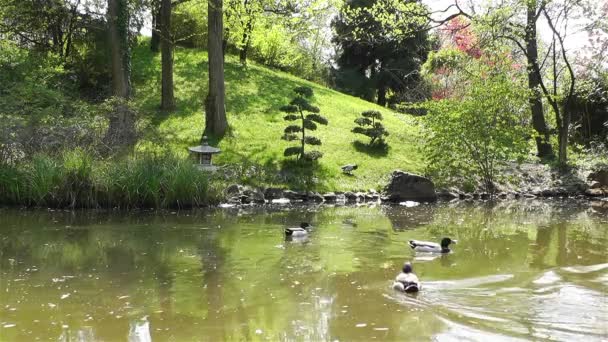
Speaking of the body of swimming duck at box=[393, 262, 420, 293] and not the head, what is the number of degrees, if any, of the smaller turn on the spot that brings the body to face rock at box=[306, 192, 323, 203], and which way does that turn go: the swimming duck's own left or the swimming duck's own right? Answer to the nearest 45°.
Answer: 0° — it already faces it

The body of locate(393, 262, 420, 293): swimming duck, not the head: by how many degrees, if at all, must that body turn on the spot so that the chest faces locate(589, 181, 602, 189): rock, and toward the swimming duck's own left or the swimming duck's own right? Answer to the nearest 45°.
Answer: approximately 45° to the swimming duck's own right

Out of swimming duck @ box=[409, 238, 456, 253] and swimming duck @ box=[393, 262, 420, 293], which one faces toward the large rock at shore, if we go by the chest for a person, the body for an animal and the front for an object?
swimming duck @ box=[393, 262, 420, 293]

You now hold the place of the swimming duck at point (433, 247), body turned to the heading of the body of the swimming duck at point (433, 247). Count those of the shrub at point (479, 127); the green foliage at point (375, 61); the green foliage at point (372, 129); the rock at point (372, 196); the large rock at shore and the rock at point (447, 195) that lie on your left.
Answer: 6

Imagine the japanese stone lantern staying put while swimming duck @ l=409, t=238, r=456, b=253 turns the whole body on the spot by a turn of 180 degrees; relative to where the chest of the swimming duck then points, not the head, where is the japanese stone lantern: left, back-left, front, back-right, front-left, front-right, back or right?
front-right

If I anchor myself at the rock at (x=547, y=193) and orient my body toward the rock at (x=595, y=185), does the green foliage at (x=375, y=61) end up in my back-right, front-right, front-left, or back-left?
back-left

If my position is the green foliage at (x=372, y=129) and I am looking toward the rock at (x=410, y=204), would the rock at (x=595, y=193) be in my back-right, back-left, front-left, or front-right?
front-left

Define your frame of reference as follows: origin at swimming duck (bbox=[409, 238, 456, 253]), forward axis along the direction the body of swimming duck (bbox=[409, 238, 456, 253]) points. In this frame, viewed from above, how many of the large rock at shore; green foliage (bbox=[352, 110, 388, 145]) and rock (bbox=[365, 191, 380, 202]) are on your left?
3

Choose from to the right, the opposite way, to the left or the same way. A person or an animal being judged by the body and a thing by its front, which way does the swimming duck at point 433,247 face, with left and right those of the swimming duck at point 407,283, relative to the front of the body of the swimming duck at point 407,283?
to the right

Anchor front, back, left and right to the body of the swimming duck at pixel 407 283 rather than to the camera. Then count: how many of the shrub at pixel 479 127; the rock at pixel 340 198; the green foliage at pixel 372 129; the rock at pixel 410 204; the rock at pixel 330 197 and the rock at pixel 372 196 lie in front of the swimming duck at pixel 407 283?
6

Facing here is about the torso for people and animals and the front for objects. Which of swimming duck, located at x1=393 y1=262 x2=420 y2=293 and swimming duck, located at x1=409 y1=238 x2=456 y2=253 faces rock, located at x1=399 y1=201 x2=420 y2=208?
swimming duck, located at x1=393 y1=262 x2=420 y2=293

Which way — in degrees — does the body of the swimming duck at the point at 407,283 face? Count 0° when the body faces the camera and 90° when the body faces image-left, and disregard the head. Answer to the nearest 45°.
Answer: approximately 180°

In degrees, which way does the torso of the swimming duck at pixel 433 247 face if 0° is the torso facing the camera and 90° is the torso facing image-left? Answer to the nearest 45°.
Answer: approximately 270°

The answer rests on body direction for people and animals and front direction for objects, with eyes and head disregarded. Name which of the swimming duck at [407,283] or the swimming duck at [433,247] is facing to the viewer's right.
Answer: the swimming duck at [433,247]

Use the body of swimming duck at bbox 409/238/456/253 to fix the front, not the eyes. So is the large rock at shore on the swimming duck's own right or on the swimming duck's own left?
on the swimming duck's own left

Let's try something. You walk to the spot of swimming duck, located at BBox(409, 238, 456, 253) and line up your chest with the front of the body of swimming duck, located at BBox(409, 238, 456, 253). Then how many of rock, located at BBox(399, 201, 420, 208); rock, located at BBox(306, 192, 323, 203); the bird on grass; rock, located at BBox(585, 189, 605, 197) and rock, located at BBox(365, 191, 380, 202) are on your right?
0

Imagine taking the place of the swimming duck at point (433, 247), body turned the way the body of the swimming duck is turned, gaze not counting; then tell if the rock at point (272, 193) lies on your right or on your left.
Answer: on your left

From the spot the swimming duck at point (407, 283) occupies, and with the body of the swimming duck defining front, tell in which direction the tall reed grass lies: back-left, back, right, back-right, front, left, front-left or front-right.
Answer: front-left

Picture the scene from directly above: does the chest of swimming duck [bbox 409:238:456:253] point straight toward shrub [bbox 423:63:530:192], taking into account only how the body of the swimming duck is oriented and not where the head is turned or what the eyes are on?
no
